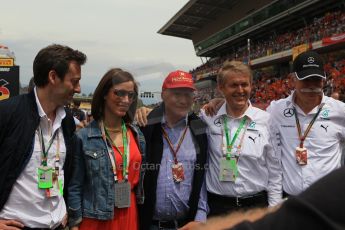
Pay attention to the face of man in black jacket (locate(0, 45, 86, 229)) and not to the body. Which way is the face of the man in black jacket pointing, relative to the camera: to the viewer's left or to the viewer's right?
to the viewer's right

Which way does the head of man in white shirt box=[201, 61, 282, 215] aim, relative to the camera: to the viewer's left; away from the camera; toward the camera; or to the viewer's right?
toward the camera

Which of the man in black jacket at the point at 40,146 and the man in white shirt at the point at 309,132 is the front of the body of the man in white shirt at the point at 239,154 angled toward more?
the man in black jacket

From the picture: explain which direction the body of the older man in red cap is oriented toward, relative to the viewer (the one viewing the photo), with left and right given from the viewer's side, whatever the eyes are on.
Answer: facing the viewer

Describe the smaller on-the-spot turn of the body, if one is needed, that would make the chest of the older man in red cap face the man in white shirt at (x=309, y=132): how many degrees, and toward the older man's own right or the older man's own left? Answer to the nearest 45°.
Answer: approximately 90° to the older man's own left

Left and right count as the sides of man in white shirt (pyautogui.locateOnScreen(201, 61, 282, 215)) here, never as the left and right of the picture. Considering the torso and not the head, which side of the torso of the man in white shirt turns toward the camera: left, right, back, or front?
front

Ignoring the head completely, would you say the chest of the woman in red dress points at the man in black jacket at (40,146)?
no

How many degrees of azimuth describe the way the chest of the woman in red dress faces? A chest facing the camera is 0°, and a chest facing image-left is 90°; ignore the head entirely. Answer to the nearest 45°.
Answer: approximately 315°

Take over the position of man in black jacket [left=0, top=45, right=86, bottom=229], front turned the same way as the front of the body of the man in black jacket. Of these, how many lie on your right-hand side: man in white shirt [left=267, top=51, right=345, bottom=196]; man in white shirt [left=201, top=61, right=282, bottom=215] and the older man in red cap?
0

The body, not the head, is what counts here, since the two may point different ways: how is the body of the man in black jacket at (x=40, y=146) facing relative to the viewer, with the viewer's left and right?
facing the viewer and to the right of the viewer

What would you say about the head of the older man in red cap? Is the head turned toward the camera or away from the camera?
toward the camera

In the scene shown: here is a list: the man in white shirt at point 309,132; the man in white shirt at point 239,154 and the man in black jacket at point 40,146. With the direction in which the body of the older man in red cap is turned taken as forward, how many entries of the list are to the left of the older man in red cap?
2

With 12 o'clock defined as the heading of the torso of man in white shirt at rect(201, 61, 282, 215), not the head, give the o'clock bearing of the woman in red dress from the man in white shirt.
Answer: The woman in red dress is roughly at 2 o'clock from the man in white shirt.

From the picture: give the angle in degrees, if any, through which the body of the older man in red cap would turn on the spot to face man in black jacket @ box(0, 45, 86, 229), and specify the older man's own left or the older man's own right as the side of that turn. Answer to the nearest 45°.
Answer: approximately 45° to the older man's own right

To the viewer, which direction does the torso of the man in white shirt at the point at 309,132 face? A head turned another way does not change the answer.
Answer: toward the camera

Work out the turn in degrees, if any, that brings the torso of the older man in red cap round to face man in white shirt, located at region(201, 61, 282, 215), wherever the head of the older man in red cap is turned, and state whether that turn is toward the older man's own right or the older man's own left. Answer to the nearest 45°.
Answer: approximately 90° to the older man's own left

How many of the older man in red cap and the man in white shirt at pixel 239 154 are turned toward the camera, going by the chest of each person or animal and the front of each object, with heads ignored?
2
